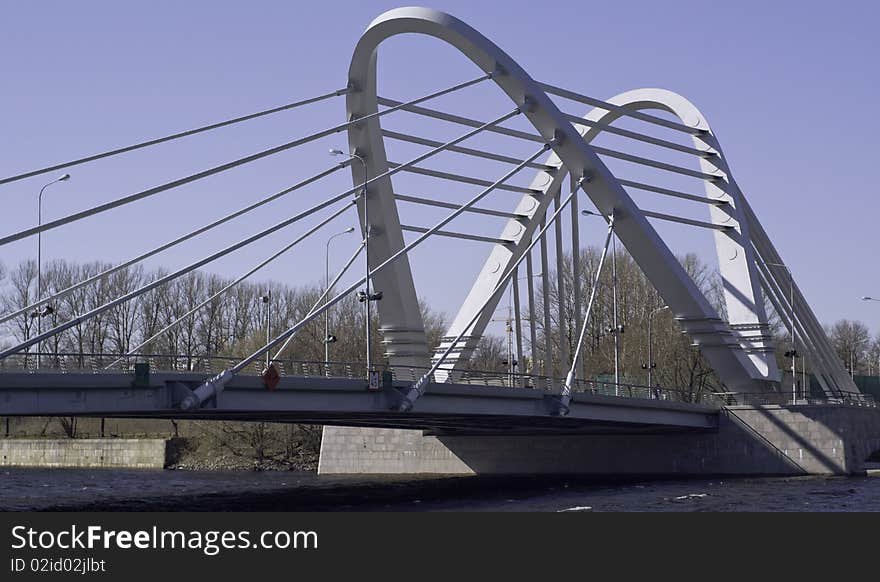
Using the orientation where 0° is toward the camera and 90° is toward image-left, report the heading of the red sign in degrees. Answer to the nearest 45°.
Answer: approximately 0°
